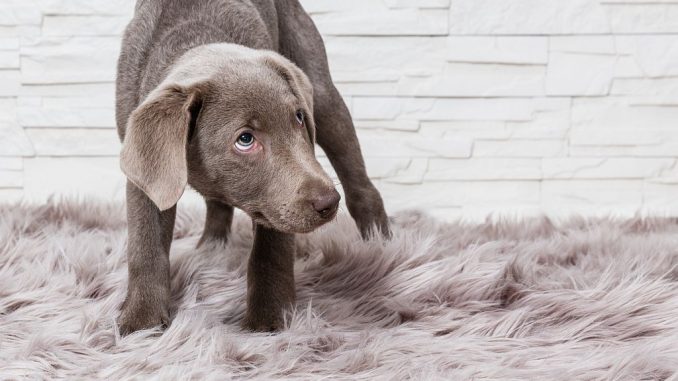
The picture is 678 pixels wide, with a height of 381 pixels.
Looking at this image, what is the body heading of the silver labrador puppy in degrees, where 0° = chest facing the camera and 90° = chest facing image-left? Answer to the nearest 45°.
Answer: approximately 0°
